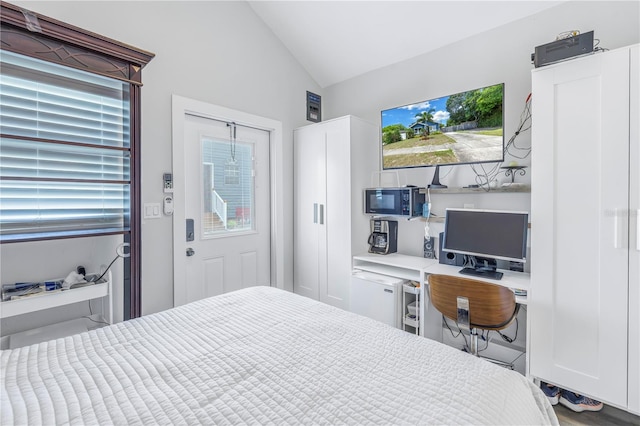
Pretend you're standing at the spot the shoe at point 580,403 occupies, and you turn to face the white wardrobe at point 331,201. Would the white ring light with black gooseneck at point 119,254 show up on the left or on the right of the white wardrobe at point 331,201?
left

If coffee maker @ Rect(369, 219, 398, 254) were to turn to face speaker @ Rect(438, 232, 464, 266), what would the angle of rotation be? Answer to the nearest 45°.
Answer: approximately 90° to its left

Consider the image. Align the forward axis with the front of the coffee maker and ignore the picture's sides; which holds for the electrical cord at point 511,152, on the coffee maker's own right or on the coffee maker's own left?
on the coffee maker's own left

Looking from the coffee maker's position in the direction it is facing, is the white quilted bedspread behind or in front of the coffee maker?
in front

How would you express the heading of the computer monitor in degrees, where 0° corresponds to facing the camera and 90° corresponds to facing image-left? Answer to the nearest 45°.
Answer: approximately 45°

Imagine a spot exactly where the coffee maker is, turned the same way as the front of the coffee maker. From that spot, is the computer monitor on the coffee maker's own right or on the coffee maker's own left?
on the coffee maker's own left

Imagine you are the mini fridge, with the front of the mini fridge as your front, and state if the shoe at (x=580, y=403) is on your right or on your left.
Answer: on your left

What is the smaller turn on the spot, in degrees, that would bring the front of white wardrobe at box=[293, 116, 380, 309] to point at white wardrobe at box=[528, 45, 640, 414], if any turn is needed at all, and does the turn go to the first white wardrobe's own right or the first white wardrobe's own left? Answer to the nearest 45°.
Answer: approximately 90° to the first white wardrobe's own left

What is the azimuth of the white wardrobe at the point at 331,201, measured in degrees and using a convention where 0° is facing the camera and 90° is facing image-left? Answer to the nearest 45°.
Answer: approximately 45°

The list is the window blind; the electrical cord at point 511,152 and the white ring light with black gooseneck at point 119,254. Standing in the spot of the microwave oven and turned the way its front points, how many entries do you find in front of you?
2
